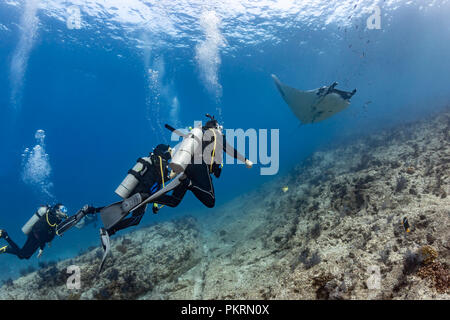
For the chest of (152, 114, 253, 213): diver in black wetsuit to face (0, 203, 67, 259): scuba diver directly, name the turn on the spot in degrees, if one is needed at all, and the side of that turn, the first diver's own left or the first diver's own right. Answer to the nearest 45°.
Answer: approximately 135° to the first diver's own left

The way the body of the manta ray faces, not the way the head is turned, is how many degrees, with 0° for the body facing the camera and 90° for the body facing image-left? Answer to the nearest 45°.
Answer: approximately 315°

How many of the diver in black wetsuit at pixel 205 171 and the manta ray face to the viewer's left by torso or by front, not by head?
0

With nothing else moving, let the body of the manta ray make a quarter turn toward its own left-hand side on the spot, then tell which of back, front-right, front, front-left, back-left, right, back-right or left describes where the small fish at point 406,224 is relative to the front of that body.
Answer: back-right

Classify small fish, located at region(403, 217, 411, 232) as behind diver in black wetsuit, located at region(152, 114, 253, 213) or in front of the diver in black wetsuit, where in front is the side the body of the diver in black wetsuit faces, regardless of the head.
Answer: in front

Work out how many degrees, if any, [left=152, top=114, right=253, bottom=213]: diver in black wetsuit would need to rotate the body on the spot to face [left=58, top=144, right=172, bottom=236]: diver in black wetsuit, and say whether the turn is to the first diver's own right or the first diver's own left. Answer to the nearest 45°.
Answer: approximately 135° to the first diver's own left

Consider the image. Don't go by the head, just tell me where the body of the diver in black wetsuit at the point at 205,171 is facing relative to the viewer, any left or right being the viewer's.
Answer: facing to the right of the viewer
